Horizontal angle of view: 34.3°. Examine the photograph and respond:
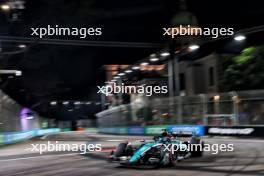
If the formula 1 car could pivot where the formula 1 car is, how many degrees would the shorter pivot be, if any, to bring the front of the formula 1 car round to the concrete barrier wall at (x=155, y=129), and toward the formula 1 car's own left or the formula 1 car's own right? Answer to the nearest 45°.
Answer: approximately 135° to the formula 1 car's own right

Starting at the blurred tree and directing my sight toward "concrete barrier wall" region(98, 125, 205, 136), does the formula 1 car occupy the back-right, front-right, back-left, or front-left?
front-left

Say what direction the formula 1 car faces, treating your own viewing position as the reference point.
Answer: facing the viewer and to the left of the viewer

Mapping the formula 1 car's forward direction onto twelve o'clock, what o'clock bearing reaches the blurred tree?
The blurred tree is roughly at 5 o'clock from the formula 1 car.
